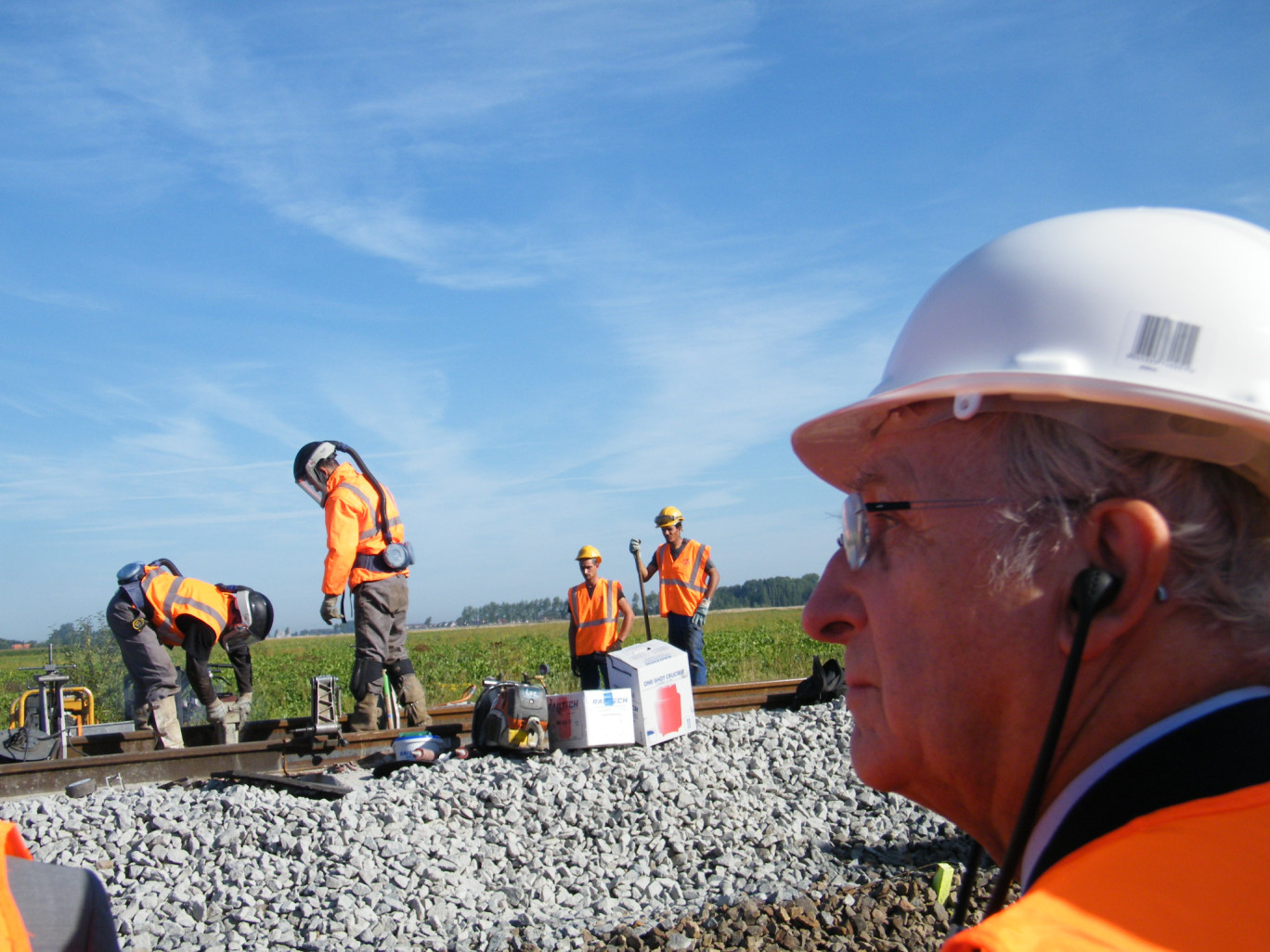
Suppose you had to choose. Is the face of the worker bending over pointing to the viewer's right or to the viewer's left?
to the viewer's right

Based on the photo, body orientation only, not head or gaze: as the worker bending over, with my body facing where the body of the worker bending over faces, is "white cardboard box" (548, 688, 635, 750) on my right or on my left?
on my right

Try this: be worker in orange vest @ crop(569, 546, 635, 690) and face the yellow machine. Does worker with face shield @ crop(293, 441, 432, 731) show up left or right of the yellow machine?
left

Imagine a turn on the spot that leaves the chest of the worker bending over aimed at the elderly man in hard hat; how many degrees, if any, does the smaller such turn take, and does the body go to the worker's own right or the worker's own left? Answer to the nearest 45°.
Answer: approximately 90° to the worker's own right

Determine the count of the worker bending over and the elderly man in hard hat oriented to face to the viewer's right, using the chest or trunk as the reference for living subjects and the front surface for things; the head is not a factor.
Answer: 1

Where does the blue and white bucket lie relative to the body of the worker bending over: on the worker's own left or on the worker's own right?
on the worker's own right

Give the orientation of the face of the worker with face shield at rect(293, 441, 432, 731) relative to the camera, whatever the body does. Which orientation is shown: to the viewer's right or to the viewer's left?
to the viewer's left

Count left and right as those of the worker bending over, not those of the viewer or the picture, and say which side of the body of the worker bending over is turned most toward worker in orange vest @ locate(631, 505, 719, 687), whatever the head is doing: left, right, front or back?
front

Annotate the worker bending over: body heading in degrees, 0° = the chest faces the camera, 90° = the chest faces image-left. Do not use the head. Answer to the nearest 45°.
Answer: approximately 270°

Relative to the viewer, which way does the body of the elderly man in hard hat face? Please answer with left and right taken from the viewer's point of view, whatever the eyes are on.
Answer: facing to the left of the viewer

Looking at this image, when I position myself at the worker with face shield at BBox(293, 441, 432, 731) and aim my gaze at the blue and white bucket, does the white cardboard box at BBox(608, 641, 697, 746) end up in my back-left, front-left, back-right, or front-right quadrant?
front-left
